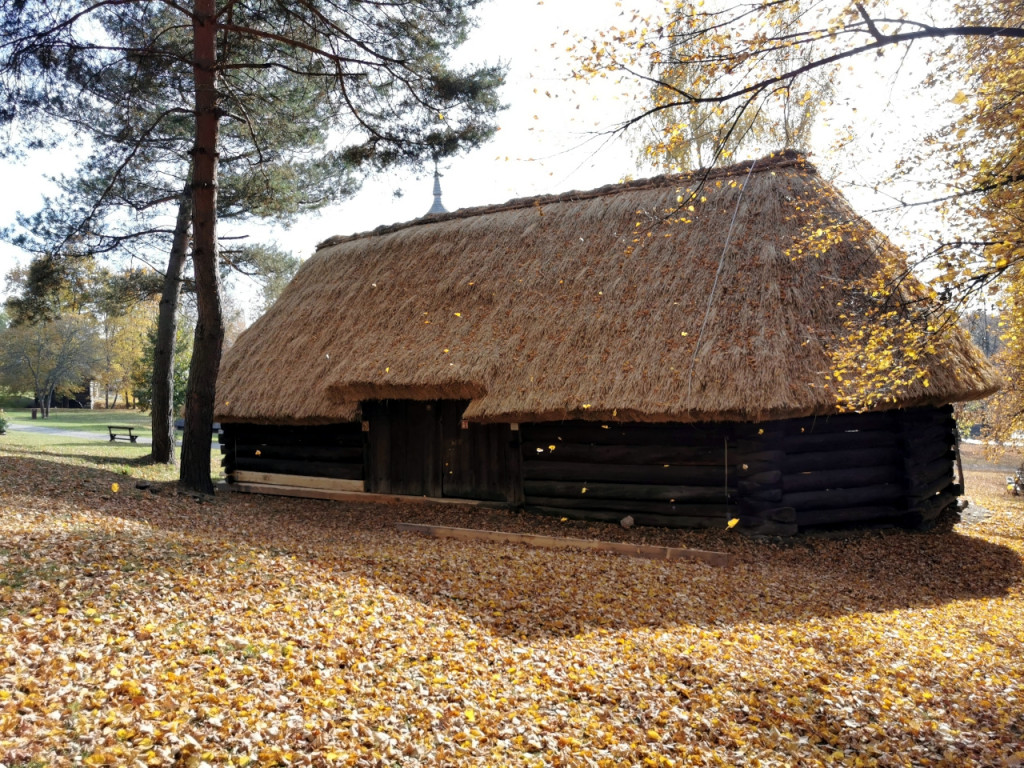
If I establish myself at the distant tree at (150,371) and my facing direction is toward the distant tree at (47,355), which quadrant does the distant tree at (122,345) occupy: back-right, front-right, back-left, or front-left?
front-right

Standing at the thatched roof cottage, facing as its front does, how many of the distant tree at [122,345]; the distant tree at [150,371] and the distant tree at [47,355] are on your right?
3

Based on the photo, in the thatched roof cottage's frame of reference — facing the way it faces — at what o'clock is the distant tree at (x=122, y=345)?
The distant tree is roughly at 3 o'clock from the thatched roof cottage.

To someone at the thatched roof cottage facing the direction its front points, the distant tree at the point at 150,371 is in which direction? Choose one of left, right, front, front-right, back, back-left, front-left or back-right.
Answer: right

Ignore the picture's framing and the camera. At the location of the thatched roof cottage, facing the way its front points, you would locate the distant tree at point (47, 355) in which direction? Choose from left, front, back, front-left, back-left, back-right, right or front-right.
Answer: right

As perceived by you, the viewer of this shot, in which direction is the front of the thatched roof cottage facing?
facing the viewer and to the left of the viewer
